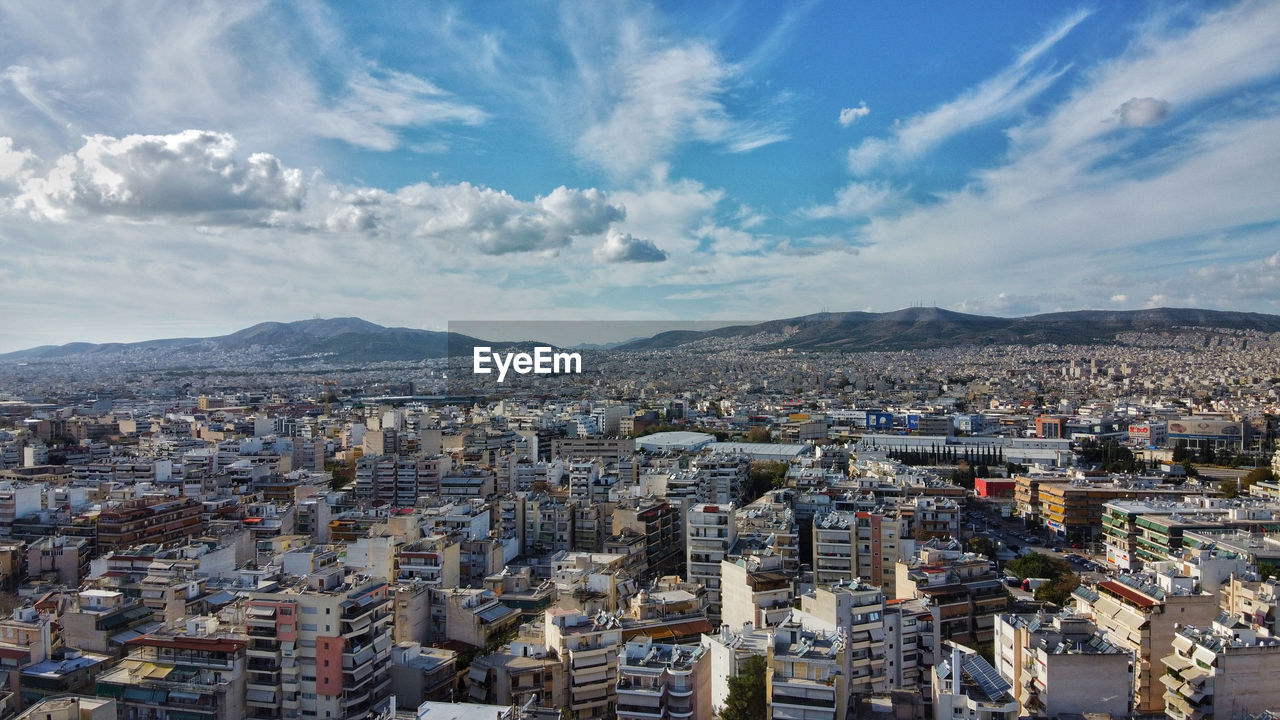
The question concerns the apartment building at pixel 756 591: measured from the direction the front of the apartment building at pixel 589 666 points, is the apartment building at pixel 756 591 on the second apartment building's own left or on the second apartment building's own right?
on the second apartment building's own left

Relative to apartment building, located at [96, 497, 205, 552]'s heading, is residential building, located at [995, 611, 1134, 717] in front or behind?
in front

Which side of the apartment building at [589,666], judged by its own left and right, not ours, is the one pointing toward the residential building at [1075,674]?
left

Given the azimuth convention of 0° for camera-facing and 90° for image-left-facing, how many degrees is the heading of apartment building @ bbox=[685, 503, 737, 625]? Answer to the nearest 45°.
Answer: approximately 0°

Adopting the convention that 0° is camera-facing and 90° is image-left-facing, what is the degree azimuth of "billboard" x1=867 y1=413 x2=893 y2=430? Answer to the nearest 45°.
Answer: approximately 0°
